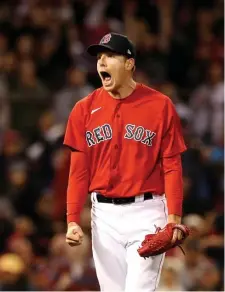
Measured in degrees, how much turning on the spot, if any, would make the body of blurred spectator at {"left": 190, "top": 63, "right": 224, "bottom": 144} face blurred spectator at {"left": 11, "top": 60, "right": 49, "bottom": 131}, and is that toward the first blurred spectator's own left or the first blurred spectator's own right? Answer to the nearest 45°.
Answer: approximately 90° to the first blurred spectator's own right

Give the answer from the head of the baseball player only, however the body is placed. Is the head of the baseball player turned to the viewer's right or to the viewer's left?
to the viewer's left

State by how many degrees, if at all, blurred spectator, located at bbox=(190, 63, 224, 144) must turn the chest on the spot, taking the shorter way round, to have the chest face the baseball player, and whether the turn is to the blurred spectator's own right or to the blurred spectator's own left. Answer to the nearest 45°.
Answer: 0° — they already face them

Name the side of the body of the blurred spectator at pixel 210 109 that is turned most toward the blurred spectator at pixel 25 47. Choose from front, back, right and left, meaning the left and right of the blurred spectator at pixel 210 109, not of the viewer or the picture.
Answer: right

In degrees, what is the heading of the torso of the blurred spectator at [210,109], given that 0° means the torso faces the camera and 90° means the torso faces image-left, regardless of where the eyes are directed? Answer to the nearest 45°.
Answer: approximately 0°
